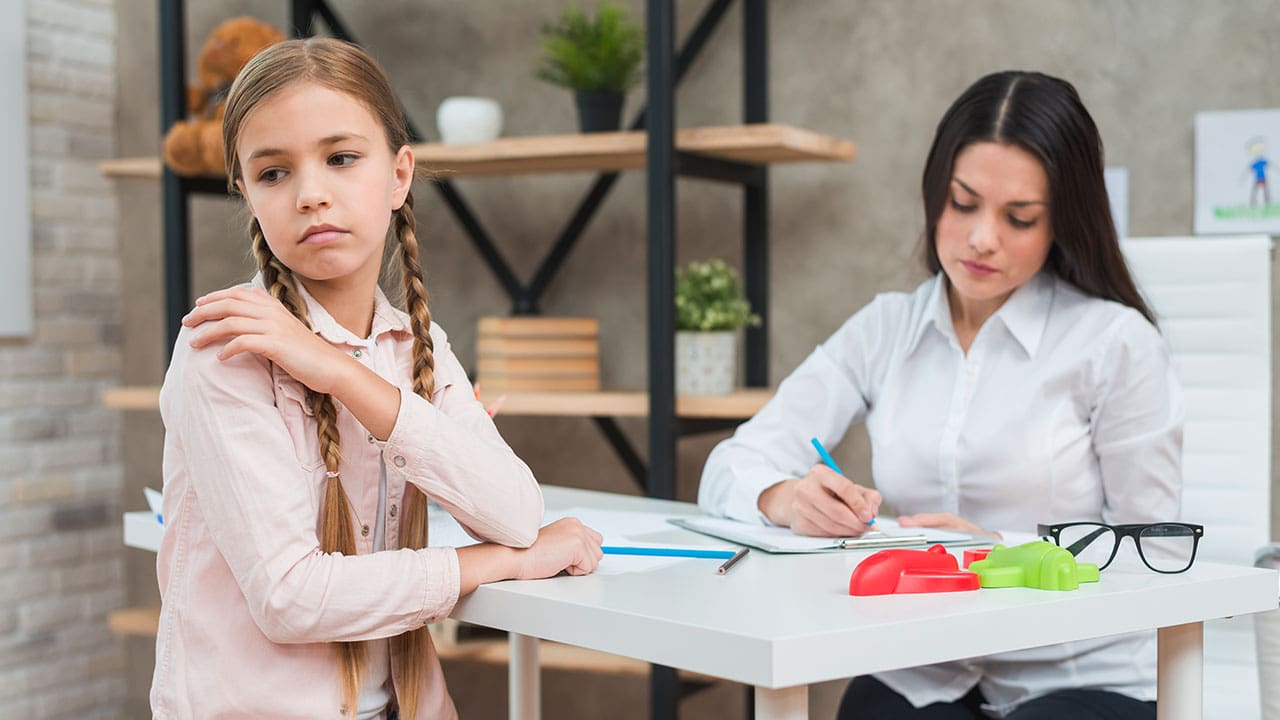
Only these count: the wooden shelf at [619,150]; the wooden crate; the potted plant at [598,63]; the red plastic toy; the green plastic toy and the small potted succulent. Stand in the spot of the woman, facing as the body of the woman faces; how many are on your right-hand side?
4

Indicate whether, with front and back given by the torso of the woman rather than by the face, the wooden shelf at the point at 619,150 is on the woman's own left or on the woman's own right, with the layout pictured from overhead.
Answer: on the woman's own right

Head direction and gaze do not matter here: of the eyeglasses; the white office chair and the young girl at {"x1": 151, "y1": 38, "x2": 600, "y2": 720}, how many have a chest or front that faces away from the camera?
0

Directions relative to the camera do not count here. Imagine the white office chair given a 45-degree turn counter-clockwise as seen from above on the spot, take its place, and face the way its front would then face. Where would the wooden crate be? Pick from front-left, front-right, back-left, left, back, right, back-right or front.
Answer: right

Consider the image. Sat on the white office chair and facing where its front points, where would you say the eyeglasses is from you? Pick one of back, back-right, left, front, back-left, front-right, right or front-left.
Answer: front-left

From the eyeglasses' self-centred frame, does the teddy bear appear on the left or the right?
on its right

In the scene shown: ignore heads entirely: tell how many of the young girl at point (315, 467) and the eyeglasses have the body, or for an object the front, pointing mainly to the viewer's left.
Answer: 0

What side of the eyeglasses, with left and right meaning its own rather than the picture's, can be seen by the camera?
front

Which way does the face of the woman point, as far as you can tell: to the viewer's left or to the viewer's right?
to the viewer's left

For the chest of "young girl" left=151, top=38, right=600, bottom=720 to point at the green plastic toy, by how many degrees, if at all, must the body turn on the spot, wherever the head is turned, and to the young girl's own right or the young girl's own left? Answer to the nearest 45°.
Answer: approximately 45° to the young girl's own left

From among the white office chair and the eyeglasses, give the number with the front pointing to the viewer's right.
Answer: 0

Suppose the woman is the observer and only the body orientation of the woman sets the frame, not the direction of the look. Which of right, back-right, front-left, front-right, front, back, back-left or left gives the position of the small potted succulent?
right

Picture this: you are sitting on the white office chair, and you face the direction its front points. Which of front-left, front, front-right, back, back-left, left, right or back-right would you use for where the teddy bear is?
front-right

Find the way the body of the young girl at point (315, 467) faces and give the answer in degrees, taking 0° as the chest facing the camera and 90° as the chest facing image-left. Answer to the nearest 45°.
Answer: approximately 315°

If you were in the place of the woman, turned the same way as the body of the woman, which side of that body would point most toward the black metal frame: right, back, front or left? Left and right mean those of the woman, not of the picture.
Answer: right

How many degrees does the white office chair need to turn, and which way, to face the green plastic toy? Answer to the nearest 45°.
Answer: approximately 45° to its left
